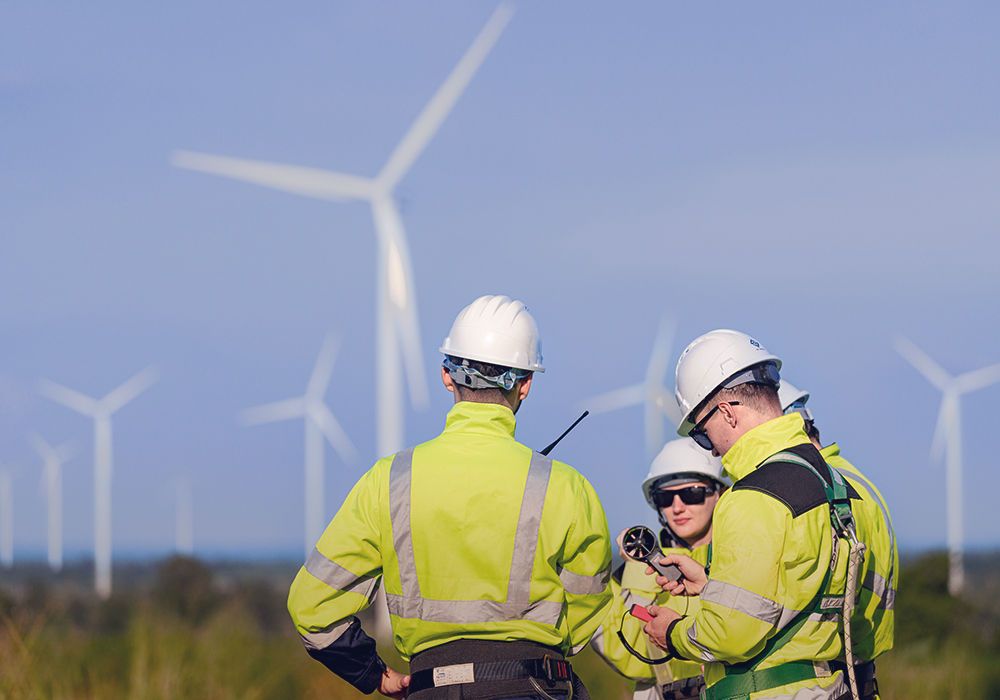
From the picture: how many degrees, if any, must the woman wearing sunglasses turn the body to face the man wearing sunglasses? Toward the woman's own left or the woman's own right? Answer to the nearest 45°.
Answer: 0° — they already face them

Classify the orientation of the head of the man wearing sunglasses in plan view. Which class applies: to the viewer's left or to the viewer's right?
to the viewer's left

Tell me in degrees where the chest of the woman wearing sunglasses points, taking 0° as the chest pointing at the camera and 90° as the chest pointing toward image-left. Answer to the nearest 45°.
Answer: approximately 0°
